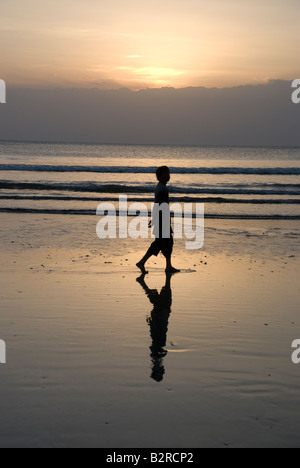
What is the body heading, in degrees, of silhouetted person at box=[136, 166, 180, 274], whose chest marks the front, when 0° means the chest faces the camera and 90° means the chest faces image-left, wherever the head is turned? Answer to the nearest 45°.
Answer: approximately 270°
